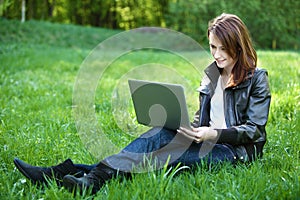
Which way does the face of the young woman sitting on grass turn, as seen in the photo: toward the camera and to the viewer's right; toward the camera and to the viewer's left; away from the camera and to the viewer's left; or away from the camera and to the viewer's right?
toward the camera and to the viewer's left
